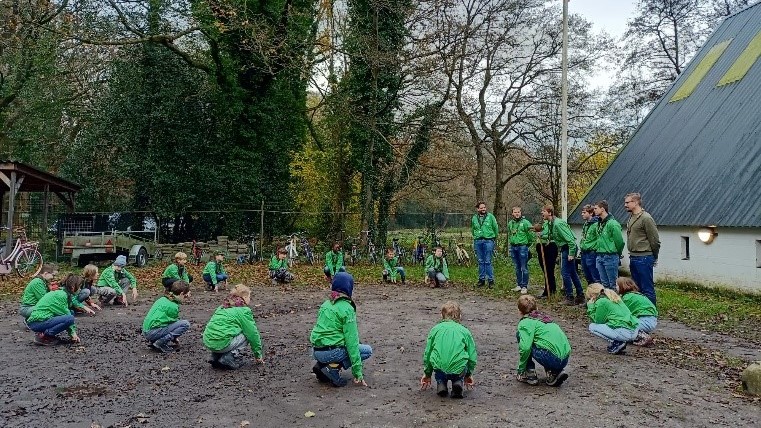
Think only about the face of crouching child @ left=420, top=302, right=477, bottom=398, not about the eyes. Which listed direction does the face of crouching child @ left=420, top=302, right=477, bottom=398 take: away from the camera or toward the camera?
away from the camera

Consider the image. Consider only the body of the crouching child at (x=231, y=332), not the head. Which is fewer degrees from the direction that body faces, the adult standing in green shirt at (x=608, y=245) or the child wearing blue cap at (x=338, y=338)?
the adult standing in green shirt

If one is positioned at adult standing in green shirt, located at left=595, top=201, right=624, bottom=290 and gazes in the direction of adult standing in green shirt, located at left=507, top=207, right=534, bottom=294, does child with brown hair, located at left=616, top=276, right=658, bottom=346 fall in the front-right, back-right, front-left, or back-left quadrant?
back-left

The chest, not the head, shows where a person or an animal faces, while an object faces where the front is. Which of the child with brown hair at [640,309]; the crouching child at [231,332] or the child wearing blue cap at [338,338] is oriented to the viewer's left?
the child with brown hair

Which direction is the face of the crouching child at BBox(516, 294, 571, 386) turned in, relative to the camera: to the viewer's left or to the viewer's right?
to the viewer's left

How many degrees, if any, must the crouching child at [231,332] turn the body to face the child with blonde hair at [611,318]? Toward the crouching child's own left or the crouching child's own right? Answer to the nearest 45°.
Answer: approximately 45° to the crouching child's own right

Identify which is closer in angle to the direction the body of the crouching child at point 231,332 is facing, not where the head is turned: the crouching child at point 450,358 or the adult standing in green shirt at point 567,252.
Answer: the adult standing in green shirt

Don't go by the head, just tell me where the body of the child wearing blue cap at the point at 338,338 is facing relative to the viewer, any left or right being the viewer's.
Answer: facing away from the viewer and to the right of the viewer

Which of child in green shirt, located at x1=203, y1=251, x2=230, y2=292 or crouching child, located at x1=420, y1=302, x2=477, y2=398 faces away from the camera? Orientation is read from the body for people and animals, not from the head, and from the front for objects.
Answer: the crouching child

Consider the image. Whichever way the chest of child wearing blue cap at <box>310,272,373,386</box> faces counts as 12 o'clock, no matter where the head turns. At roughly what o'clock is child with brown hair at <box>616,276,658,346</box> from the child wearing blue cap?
The child with brown hair is roughly at 1 o'clock from the child wearing blue cap.

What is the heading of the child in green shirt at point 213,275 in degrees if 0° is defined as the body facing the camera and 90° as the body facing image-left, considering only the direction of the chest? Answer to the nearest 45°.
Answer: approximately 315°

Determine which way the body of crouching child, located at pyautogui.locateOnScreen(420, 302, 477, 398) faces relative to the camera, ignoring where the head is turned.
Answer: away from the camera

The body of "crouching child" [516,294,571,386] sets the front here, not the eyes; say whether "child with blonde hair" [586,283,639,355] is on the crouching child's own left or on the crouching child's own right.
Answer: on the crouching child's own right

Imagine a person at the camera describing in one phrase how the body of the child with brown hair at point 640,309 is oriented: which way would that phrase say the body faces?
to the viewer's left

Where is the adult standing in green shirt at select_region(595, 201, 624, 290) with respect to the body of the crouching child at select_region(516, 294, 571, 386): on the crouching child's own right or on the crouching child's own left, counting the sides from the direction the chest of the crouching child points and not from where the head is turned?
on the crouching child's own right

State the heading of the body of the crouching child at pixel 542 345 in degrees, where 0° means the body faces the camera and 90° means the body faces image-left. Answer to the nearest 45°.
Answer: approximately 135°
